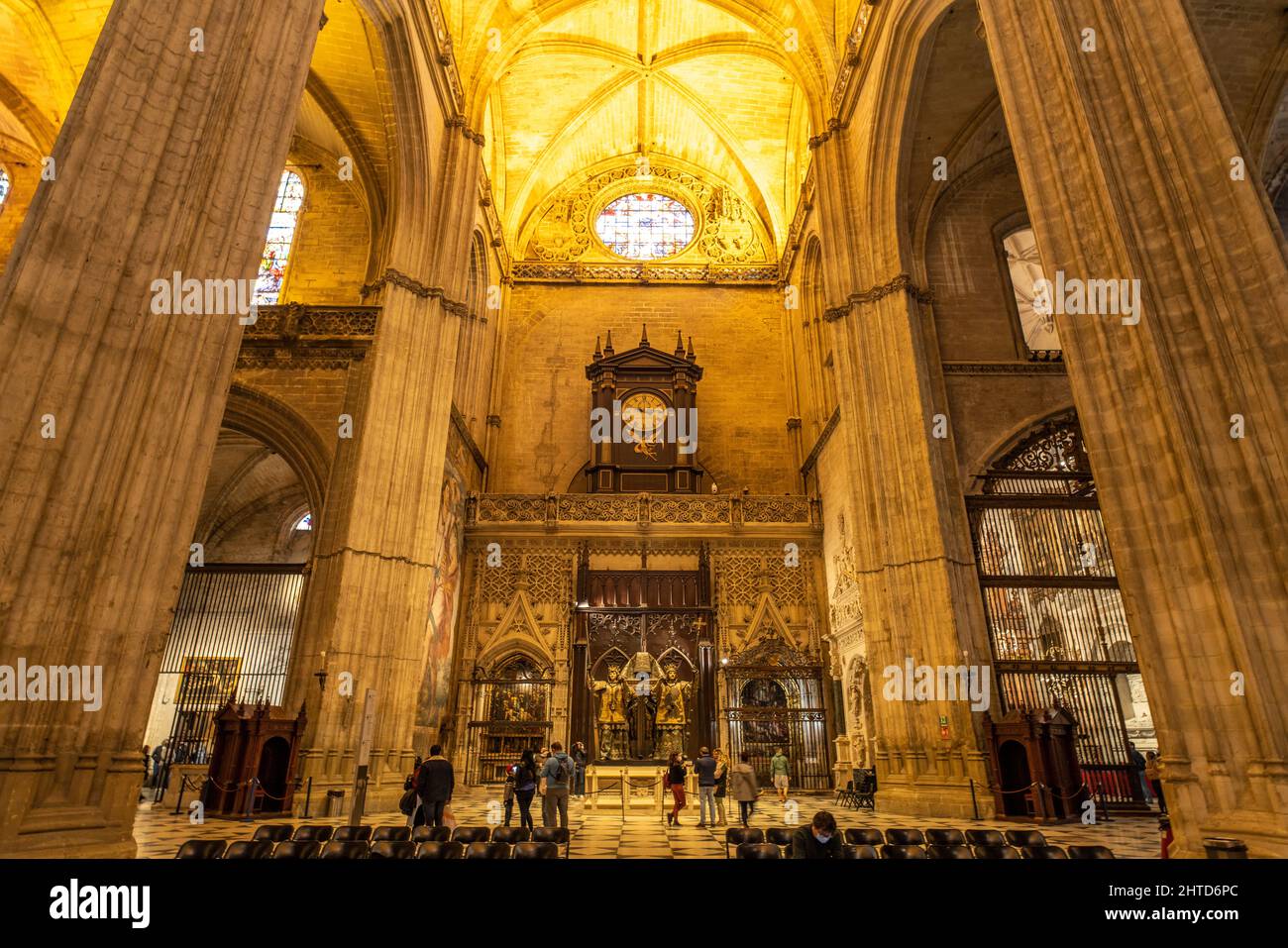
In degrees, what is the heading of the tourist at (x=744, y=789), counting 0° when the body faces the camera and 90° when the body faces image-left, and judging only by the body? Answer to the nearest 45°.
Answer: approximately 180°

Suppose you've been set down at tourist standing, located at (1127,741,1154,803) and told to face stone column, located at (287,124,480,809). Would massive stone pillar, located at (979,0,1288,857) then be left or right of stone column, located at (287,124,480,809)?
left

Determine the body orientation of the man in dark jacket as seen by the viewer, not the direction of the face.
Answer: away from the camera

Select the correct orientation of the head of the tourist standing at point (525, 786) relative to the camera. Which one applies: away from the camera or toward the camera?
away from the camera

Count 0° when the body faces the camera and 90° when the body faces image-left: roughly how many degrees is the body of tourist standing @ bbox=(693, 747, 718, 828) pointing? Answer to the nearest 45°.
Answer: approximately 180°

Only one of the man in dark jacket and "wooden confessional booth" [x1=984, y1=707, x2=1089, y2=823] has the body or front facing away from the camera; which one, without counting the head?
the man in dark jacket

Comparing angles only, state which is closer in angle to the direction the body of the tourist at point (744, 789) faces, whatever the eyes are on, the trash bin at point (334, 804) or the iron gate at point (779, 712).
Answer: the iron gate

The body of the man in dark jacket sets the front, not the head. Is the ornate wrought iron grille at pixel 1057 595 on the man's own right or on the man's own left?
on the man's own right

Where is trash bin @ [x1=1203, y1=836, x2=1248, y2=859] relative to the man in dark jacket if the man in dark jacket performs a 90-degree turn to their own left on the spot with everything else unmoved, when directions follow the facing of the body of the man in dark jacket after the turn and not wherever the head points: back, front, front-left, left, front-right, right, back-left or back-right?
back-left

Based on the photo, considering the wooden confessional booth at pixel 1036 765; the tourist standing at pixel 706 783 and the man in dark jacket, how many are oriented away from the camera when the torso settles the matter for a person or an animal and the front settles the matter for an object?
2

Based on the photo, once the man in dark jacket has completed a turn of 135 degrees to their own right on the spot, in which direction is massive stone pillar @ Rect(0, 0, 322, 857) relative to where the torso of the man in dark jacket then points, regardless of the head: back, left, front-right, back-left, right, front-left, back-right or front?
right

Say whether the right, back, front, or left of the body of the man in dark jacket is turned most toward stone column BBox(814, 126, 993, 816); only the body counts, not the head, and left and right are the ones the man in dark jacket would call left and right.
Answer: right

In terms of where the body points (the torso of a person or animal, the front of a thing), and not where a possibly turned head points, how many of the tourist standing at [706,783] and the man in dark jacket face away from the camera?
2
